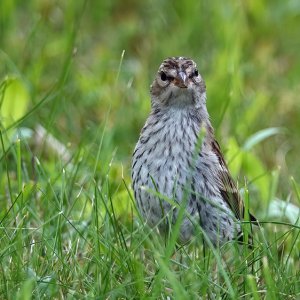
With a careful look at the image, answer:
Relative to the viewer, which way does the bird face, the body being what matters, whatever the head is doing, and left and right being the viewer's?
facing the viewer
